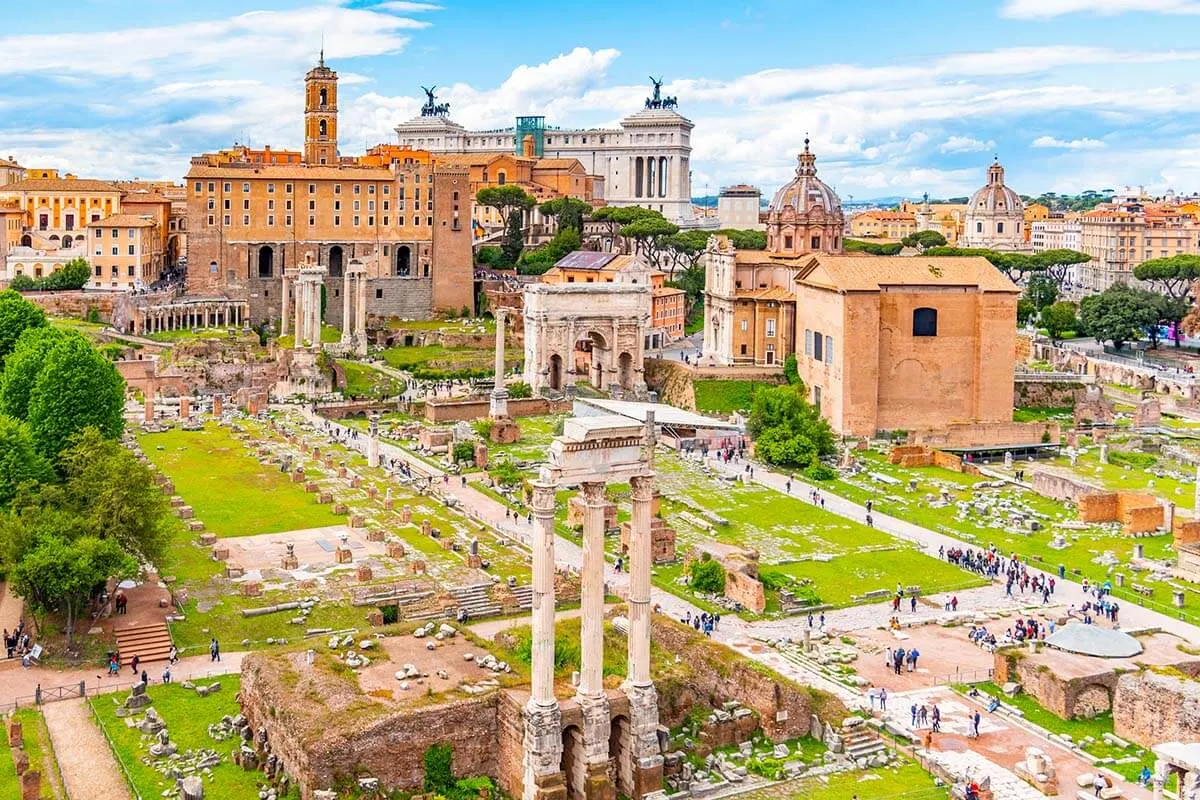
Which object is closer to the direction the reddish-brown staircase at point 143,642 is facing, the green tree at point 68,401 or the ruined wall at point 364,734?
the ruined wall

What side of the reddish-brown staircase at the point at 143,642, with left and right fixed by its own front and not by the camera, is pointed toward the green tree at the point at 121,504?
back

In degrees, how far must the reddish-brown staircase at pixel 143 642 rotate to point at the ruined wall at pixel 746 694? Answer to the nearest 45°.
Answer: approximately 45° to its left

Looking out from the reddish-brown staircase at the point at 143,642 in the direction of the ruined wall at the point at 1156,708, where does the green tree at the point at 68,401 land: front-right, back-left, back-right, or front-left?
back-left

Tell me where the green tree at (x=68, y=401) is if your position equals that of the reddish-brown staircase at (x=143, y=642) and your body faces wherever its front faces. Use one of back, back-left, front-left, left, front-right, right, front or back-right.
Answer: back

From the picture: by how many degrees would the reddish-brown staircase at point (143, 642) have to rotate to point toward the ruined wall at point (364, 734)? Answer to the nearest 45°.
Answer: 0° — it already faces it

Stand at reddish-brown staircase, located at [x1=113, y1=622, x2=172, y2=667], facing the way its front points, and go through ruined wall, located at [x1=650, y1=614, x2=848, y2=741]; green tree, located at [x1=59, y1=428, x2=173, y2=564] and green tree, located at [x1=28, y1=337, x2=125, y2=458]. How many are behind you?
2

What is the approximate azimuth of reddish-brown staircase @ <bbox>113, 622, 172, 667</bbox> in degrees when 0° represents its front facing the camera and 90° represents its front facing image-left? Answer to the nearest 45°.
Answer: approximately 0°

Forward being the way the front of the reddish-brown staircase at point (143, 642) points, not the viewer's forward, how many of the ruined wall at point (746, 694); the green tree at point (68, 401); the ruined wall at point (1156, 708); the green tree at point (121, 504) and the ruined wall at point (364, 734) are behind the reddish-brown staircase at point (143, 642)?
2

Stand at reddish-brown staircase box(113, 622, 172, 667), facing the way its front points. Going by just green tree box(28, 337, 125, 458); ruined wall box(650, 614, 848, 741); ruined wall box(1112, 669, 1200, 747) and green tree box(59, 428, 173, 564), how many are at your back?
2
